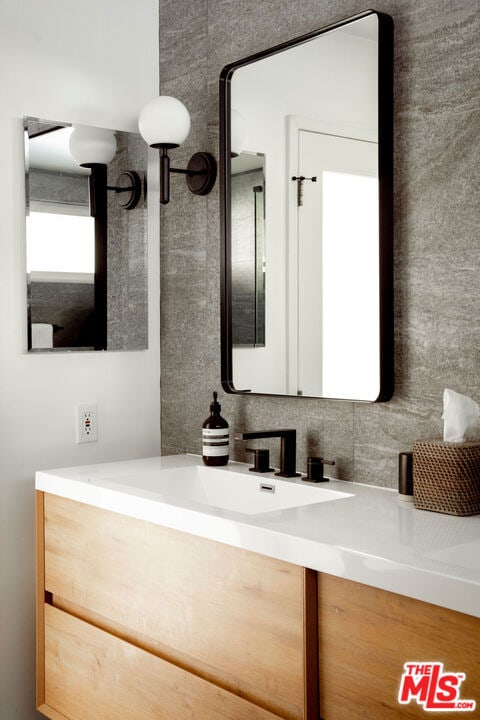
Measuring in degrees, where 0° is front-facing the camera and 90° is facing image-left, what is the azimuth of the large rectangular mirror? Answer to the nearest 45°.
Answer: approximately 45°

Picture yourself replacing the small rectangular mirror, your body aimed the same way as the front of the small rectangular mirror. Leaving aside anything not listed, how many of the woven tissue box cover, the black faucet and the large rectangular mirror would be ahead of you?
3

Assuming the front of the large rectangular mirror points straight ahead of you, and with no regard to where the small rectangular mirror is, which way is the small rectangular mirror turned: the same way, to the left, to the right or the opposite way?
to the left

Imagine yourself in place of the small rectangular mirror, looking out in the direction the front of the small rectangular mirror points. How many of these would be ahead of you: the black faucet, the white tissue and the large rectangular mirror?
3
